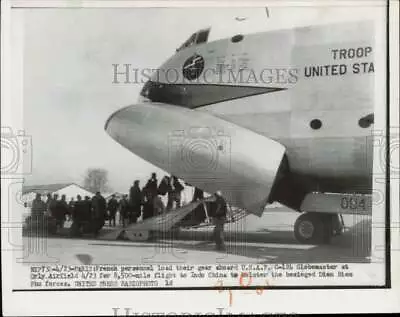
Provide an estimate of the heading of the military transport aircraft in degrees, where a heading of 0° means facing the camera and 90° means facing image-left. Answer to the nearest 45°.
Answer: approximately 90°
